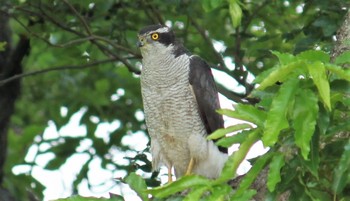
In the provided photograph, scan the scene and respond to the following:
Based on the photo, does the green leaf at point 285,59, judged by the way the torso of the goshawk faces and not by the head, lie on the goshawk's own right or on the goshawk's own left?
on the goshawk's own left

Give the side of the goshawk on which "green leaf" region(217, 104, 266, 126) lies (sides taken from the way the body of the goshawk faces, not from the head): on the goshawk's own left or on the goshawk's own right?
on the goshawk's own left

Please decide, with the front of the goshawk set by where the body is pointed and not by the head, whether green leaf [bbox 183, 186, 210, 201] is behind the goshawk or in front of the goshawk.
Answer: in front

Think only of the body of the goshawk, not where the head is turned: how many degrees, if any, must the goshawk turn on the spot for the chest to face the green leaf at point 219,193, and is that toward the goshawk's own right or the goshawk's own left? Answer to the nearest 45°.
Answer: approximately 45° to the goshawk's own left

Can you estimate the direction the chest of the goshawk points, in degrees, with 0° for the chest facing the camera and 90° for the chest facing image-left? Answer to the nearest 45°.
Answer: approximately 45°
